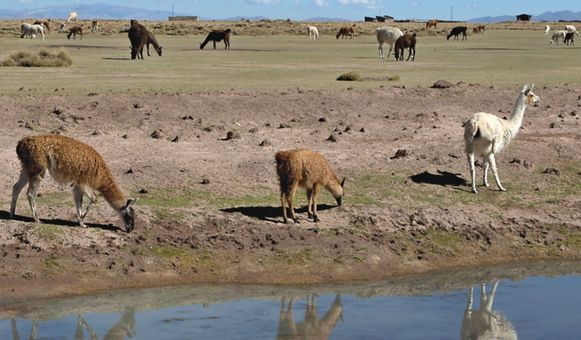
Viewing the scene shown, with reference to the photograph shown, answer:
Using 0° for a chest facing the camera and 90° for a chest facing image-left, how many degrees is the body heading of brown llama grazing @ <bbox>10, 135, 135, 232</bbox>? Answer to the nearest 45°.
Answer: approximately 270°

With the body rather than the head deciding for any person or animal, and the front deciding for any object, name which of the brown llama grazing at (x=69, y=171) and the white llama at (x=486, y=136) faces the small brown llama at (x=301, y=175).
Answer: the brown llama grazing

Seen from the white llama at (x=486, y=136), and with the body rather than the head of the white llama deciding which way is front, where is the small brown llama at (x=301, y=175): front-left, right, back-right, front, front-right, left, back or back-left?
back

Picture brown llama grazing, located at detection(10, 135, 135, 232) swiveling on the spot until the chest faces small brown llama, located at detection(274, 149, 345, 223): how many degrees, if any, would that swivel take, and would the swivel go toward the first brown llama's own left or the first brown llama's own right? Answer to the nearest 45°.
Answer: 0° — it already faces it

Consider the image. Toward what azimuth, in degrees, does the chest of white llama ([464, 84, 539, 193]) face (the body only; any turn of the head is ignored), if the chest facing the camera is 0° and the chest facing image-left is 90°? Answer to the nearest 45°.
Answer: approximately 225°

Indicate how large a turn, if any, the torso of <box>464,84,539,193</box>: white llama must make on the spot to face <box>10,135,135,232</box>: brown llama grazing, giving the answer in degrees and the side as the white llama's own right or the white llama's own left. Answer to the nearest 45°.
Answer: approximately 180°
